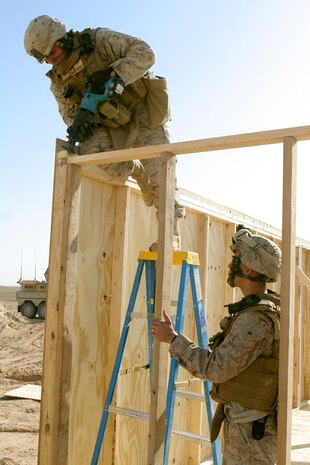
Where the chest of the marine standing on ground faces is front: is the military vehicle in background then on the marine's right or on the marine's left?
on the marine's right

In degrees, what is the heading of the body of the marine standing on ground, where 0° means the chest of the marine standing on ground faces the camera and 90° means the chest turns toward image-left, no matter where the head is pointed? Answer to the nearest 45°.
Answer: approximately 90°

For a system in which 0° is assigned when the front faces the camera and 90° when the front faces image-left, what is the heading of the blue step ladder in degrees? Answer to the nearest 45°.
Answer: approximately 45°

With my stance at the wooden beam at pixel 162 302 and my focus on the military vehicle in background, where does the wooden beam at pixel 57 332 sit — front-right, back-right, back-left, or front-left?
front-left

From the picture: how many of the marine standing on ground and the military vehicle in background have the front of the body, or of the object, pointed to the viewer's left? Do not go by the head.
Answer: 1
